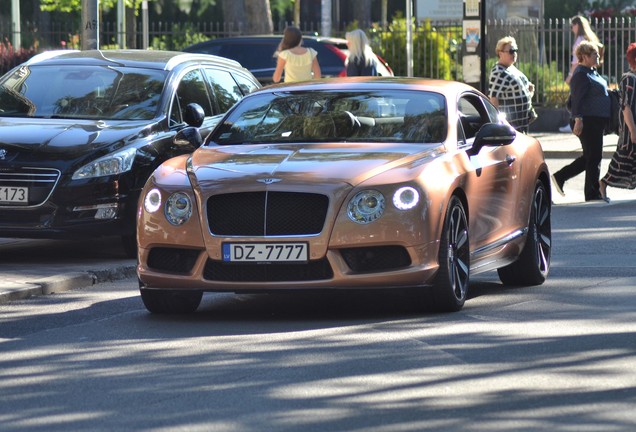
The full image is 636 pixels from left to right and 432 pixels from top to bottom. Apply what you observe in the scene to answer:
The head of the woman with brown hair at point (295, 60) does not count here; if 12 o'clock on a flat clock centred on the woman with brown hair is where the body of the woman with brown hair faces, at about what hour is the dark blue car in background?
The dark blue car in background is roughly at 12 o'clock from the woman with brown hair.

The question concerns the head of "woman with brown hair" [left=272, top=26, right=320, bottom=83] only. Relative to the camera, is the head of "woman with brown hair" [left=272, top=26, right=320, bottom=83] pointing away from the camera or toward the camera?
away from the camera

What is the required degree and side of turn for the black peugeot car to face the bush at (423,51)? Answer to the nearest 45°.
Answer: approximately 135° to its right

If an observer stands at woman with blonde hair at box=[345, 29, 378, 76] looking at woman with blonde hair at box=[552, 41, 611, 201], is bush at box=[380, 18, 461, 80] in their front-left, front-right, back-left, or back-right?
back-left

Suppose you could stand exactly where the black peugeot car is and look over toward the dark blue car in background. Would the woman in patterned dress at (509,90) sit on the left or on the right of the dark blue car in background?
right
